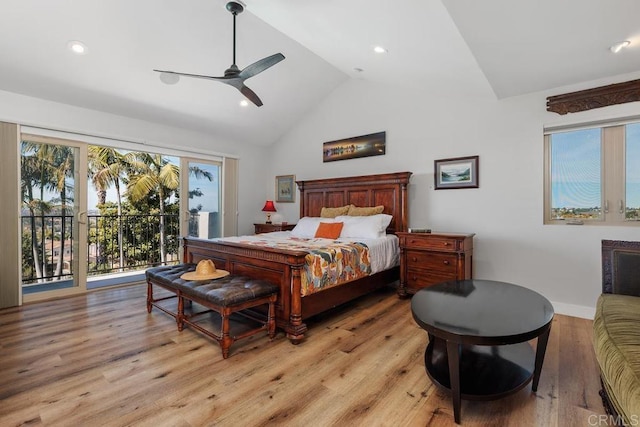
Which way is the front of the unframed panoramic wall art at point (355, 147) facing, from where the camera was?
facing the viewer and to the left of the viewer

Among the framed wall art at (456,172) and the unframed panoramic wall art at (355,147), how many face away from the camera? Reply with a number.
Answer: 0

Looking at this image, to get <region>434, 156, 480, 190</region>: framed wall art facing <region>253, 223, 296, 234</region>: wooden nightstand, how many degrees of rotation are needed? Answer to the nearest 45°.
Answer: approximately 90° to its right

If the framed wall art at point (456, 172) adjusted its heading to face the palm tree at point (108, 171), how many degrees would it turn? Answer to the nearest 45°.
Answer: approximately 90° to its right

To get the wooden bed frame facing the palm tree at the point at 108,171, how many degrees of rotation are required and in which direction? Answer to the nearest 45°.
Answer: approximately 90° to its right

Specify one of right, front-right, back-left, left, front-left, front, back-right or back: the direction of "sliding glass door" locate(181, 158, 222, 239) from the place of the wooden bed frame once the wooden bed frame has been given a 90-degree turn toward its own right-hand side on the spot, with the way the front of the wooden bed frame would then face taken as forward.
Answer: front

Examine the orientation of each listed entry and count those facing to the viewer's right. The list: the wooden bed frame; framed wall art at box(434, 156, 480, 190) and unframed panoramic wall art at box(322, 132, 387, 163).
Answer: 0

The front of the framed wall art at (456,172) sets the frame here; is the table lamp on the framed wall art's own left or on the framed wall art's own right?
on the framed wall art's own right

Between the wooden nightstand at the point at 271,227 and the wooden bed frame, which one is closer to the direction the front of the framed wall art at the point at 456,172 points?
the wooden bed frame

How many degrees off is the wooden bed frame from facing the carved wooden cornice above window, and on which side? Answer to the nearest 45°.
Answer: approximately 135° to its left

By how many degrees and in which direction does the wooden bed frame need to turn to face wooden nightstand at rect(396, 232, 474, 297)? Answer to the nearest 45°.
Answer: approximately 135° to its left

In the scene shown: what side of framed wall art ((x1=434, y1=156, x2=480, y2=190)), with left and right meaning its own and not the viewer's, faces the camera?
front

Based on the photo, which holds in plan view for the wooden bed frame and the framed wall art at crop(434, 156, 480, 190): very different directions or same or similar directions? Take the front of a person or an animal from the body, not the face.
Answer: same or similar directions
